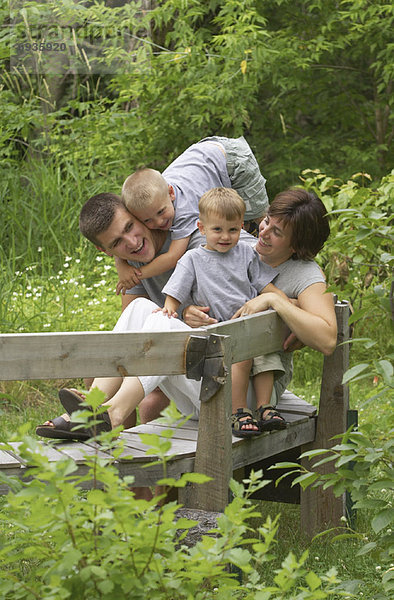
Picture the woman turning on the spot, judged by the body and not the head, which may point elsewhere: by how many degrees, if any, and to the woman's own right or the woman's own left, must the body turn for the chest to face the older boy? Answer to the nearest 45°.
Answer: approximately 45° to the woman's own right
